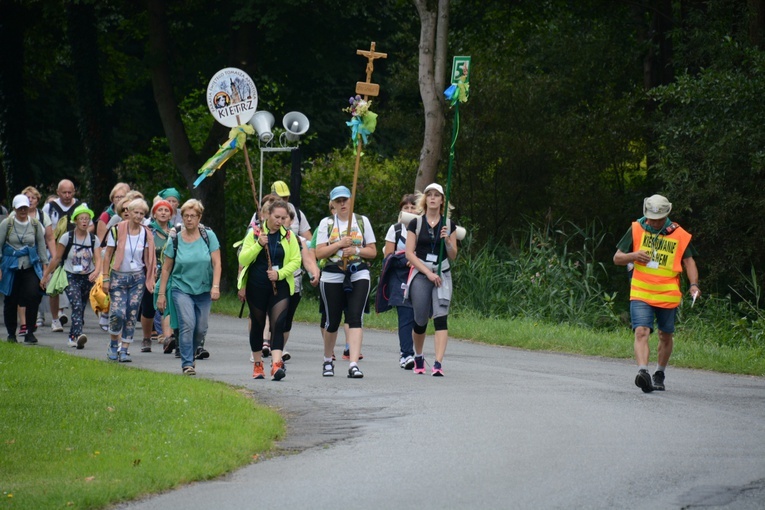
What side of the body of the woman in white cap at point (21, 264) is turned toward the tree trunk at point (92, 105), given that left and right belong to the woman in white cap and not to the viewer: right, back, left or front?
back

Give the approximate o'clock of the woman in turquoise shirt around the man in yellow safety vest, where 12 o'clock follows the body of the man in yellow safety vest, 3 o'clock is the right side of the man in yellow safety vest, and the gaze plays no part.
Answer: The woman in turquoise shirt is roughly at 3 o'clock from the man in yellow safety vest.

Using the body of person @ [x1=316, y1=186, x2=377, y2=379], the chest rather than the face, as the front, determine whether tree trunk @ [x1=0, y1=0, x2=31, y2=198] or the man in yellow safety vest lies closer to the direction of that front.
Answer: the man in yellow safety vest

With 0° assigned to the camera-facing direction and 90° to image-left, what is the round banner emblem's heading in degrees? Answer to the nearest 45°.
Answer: approximately 0°

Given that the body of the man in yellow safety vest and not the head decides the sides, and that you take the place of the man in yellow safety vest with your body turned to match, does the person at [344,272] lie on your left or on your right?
on your right

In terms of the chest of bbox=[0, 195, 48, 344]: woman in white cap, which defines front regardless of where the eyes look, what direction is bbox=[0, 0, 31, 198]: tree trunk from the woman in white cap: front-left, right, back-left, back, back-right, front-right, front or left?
back

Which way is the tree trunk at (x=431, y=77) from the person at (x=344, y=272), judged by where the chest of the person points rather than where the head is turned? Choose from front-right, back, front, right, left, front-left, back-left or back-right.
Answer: back

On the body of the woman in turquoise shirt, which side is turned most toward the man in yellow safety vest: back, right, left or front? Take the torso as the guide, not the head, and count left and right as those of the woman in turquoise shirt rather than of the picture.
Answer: left

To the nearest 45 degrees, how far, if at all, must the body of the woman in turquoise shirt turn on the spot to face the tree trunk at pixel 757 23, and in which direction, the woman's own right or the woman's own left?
approximately 135° to the woman's own left
